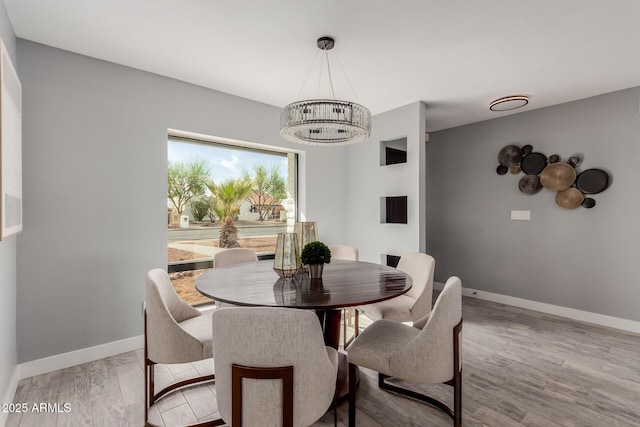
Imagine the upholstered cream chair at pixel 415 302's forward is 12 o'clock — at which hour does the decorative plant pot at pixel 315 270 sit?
The decorative plant pot is roughly at 12 o'clock from the upholstered cream chair.

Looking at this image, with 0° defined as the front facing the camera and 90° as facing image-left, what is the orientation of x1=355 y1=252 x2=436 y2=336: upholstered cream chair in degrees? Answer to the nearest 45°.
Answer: approximately 45°

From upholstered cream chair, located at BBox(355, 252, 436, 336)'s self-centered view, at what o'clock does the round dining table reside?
The round dining table is roughly at 12 o'clock from the upholstered cream chair.

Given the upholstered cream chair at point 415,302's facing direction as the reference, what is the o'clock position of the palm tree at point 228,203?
The palm tree is roughly at 2 o'clock from the upholstered cream chair.

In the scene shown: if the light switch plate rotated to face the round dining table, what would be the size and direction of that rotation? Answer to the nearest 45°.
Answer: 0° — it already faces it

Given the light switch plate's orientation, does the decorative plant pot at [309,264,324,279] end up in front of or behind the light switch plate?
in front

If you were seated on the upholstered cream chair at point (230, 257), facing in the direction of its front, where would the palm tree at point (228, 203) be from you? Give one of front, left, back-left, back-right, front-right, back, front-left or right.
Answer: back-left

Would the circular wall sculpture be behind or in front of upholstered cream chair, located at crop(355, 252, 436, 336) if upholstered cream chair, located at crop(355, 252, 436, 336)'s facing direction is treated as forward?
behind

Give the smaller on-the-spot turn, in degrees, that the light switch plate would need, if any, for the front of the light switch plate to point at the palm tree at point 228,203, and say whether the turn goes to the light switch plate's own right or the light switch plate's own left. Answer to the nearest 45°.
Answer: approximately 45° to the light switch plate's own right

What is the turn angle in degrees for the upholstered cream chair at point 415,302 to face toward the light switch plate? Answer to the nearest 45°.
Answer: approximately 180°

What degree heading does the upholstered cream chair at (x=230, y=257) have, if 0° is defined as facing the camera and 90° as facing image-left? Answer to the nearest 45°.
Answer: approximately 315°

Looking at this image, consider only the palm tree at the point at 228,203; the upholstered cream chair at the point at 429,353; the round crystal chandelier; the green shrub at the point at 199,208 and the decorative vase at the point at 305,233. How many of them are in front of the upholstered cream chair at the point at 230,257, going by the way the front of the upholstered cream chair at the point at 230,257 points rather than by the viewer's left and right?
3

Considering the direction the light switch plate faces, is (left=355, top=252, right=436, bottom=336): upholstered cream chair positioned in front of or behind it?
in front

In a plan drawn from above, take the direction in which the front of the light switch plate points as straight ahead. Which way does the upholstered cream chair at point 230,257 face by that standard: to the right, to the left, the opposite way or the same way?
to the left
